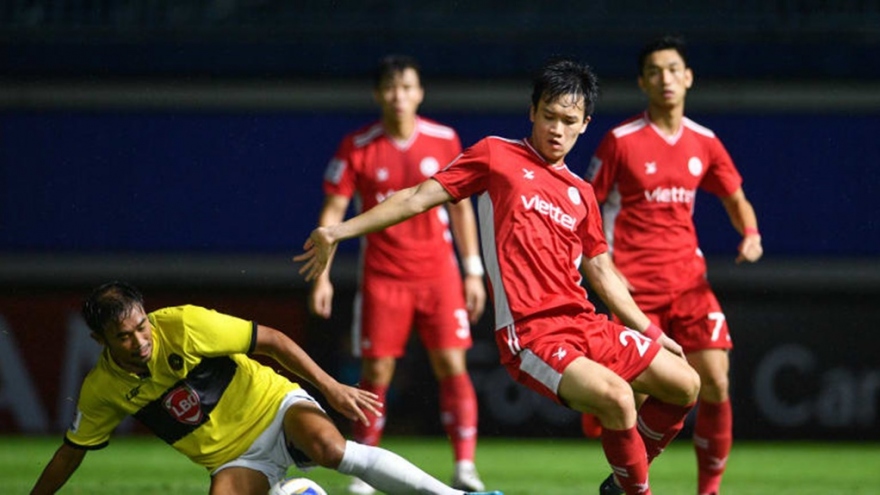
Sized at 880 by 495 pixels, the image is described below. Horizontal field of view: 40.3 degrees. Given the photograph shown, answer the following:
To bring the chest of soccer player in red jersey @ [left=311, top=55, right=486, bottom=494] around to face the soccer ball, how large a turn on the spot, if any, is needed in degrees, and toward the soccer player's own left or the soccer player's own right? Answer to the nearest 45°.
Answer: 0° — they already face it

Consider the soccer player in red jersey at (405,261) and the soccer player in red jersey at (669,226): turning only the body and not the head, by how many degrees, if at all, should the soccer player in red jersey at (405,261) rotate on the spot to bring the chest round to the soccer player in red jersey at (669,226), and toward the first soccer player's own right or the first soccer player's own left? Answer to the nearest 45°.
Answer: approximately 45° to the first soccer player's own left

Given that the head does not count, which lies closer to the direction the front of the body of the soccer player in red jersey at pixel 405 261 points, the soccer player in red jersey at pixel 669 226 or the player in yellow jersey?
the player in yellow jersey

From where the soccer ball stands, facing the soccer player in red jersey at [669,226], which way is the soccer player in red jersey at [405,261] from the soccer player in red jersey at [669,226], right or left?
left

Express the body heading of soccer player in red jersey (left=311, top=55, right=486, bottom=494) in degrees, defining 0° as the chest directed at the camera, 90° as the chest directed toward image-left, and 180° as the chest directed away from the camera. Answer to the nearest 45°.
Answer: approximately 0°

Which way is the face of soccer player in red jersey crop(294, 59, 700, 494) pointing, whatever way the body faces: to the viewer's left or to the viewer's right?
to the viewer's left

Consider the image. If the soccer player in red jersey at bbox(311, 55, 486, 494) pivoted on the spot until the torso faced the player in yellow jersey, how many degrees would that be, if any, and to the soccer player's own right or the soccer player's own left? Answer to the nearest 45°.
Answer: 0° — they already face them
